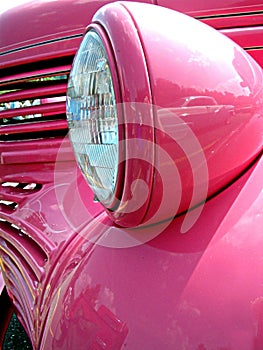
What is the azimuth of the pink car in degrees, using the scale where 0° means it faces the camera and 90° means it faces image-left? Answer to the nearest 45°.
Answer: approximately 45°
